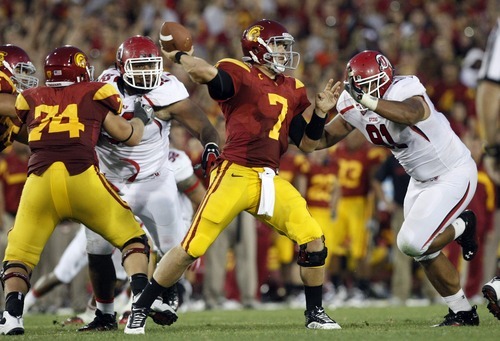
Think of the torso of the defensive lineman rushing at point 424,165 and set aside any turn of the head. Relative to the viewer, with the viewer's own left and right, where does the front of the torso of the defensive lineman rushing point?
facing the viewer and to the left of the viewer

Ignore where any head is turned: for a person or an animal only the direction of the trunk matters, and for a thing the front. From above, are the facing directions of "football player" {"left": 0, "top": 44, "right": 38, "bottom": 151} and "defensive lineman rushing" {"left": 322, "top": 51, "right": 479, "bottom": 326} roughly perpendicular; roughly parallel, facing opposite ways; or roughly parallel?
roughly parallel, facing opposite ways

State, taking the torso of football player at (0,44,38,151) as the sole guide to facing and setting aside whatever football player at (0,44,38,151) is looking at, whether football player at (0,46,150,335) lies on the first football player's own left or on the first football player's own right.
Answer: on the first football player's own right

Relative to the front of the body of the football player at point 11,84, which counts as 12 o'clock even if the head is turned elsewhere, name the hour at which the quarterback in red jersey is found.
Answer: The quarterback in red jersey is roughly at 1 o'clock from the football player.

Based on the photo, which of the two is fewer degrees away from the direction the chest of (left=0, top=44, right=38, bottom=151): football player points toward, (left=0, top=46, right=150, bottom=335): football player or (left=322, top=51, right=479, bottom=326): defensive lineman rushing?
the defensive lineman rushing

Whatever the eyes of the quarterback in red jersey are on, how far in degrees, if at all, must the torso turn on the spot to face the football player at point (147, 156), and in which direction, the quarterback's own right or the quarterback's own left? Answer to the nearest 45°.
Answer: approximately 180°

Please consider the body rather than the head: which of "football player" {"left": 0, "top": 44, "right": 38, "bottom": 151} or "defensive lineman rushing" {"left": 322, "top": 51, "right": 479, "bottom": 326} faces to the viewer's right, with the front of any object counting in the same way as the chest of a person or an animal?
the football player

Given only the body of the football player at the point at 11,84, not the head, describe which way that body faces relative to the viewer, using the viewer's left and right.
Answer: facing to the right of the viewer
